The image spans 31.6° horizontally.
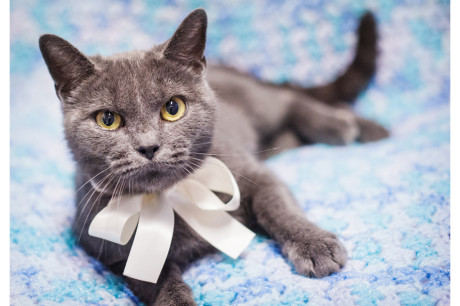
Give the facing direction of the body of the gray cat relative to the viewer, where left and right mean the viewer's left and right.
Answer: facing the viewer and to the left of the viewer
